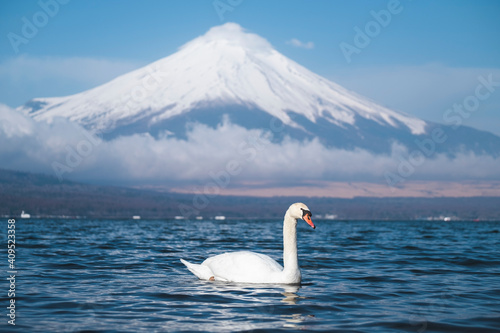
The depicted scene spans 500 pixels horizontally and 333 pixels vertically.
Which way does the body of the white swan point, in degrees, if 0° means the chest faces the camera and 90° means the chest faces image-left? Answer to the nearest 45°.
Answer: approximately 270°
